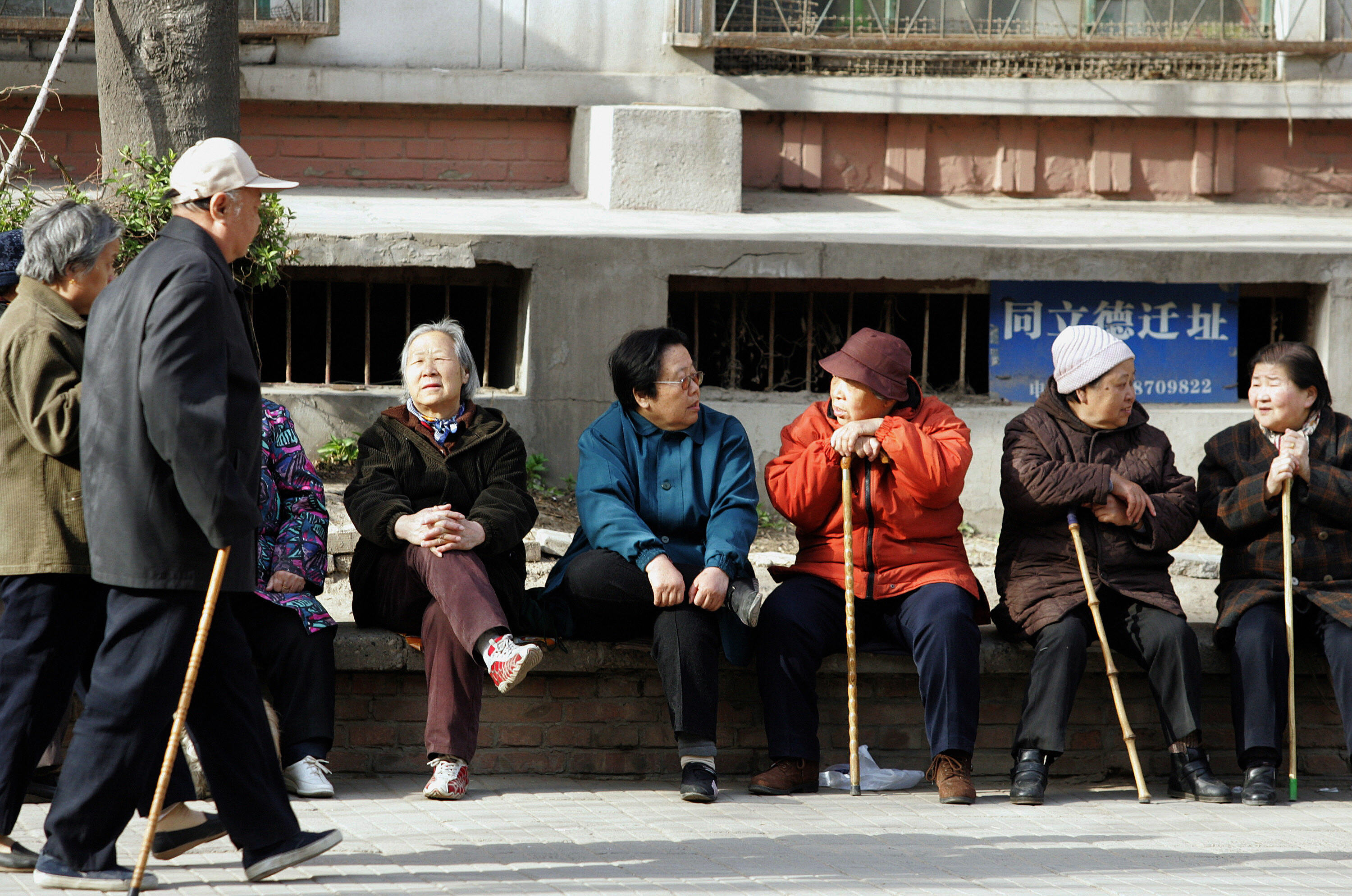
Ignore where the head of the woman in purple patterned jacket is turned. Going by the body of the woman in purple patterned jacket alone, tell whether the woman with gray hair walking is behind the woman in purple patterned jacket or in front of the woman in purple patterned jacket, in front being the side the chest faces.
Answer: in front

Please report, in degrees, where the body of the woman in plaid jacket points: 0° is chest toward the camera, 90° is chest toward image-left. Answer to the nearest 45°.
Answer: approximately 0°

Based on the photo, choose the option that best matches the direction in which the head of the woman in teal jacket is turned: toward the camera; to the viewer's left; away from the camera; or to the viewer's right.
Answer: to the viewer's right

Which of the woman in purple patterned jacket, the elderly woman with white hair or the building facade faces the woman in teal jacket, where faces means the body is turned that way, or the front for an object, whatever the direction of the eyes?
the building facade

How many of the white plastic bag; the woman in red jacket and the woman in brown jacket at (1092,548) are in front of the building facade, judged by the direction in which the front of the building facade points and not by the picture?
3

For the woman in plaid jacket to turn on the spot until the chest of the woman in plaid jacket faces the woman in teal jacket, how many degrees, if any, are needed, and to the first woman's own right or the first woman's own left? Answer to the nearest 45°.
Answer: approximately 45° to the first woman's own right

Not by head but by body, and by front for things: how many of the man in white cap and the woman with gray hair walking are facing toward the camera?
0

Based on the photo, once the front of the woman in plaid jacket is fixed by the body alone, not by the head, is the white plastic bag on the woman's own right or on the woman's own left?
on the woman's own right

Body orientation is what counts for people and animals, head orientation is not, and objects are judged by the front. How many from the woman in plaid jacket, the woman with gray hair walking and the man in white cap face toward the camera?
1

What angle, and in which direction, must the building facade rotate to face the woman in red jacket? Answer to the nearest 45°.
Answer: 0° — it already faces them

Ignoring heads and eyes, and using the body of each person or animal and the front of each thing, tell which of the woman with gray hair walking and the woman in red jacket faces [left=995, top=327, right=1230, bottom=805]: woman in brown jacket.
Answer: the woman with gray hair walking

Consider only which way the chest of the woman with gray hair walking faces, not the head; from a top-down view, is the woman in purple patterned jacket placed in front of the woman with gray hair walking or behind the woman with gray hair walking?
in front
